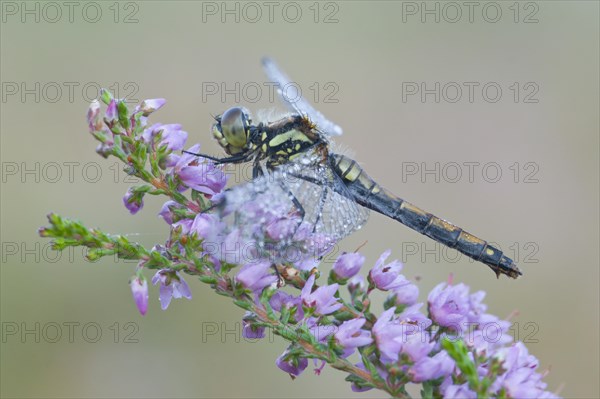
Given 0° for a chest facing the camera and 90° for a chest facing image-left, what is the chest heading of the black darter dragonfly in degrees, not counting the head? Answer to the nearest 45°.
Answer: approximately 90°
